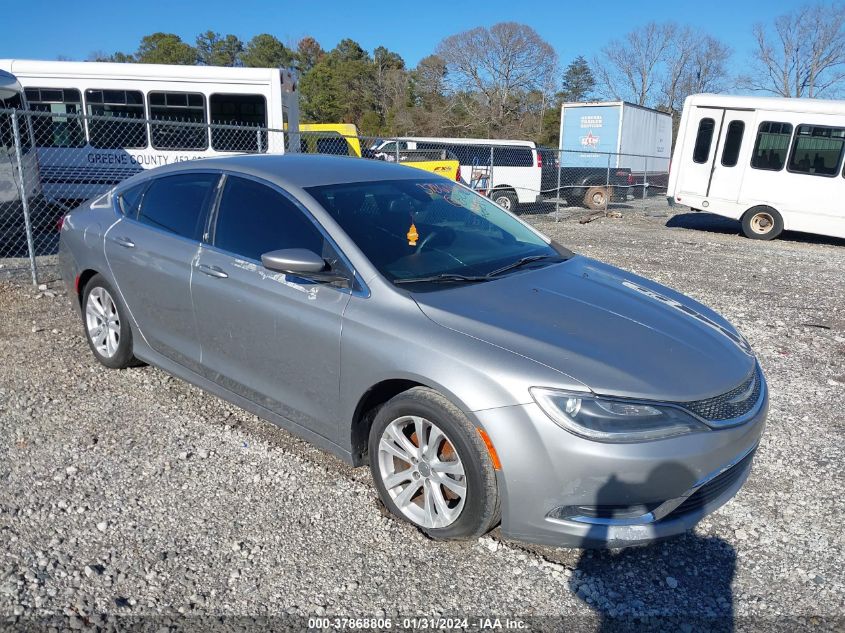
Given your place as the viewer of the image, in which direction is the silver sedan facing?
facing the viewer and to the right of the viewer

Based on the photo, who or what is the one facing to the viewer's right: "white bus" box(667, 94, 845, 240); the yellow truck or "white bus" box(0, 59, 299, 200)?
"white bus" box(667, 94, 845, 240)

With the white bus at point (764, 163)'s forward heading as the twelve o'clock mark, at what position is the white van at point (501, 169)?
The white van is roughly at 6 o'clock from the white bus.

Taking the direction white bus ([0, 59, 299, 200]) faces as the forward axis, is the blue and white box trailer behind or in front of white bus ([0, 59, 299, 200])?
behind

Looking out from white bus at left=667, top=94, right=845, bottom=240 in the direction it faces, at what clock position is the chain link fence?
The chain link fence is roughly at 5 o'clock from the white bus.

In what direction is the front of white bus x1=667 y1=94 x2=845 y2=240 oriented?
to the viewer's right

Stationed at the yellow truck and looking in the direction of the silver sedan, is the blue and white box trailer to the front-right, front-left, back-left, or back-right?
back-left

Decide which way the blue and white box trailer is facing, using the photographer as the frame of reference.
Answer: facing away from the viewer and to the right of the viewer

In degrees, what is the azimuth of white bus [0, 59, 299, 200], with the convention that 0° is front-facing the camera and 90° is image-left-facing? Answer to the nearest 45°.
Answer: approximately 90°

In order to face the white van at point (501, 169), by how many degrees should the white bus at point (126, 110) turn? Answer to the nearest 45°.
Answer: approximately 180°

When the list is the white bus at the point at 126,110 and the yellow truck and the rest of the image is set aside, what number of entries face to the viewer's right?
0
